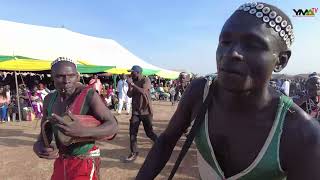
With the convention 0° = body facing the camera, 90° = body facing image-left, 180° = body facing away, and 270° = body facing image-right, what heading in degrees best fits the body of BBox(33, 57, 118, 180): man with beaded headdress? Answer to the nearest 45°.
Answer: approximately 45°

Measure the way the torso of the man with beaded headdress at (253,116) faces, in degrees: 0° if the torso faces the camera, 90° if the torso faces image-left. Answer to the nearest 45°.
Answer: approximately 45°

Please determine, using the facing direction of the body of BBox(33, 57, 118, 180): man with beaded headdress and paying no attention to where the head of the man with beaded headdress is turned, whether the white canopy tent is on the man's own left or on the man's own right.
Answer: on the man's own right

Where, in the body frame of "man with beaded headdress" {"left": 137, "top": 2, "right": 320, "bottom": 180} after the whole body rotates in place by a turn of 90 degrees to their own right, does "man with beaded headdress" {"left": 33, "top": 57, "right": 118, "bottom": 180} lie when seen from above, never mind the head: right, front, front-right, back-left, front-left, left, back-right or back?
front

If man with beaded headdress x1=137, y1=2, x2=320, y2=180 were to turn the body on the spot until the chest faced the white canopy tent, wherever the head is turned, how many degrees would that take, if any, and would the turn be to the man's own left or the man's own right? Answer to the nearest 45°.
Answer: approximately 90° to the man's own right

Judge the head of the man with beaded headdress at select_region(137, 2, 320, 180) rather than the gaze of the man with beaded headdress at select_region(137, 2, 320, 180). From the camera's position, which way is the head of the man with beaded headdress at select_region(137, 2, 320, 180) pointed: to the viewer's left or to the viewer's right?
to the viewer's left
